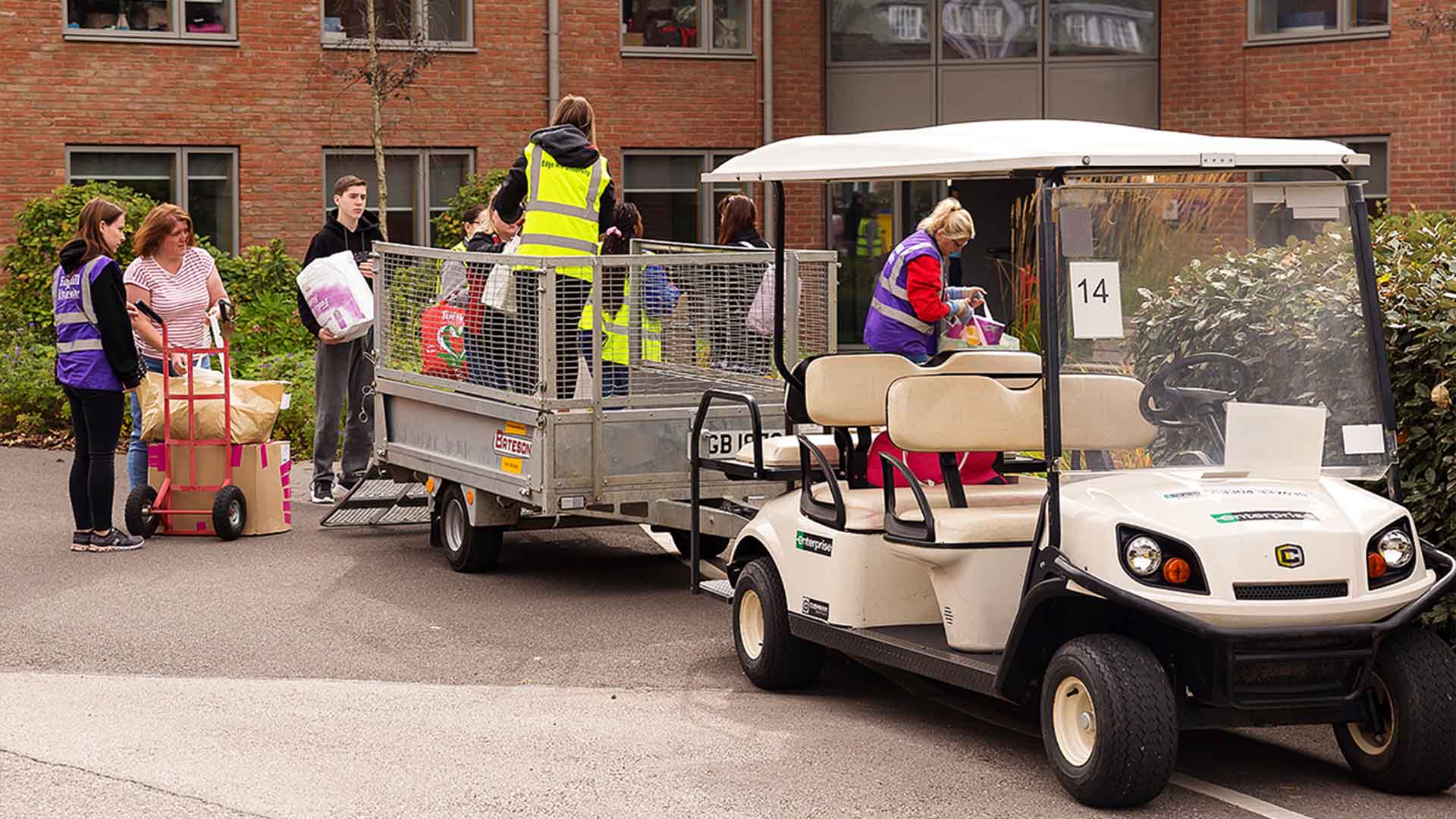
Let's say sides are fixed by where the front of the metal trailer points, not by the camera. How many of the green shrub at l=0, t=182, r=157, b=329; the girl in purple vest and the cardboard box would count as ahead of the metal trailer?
0

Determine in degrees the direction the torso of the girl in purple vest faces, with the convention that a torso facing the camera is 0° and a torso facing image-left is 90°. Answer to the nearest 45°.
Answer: approximately 225°

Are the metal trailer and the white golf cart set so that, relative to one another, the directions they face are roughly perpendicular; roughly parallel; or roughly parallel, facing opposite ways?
roughly parallel

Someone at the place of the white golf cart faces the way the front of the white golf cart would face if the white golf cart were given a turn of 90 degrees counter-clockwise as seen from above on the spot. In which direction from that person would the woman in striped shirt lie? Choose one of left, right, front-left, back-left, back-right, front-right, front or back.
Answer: left

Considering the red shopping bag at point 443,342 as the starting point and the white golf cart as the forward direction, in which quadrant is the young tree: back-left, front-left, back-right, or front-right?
back-left

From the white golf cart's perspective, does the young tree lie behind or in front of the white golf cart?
behind

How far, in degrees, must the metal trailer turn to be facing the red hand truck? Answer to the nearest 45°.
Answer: approximately 180°

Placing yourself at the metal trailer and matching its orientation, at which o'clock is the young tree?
The young tree is roughly at 7 o'clock from the metal trailer.

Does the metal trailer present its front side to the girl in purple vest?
no

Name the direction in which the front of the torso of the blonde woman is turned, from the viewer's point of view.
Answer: to the viewer's right

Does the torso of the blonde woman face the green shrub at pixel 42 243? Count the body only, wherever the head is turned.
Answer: no

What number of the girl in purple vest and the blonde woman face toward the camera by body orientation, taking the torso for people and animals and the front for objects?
0

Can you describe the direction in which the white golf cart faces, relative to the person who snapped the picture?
facing the viewer and to the right of the viewer

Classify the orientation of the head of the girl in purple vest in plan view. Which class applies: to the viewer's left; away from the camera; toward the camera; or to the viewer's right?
to the viewer's right

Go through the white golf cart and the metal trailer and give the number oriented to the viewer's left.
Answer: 0
